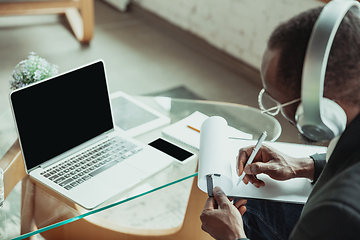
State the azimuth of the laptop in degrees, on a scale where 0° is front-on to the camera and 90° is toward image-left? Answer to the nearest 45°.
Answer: approximately 315°
